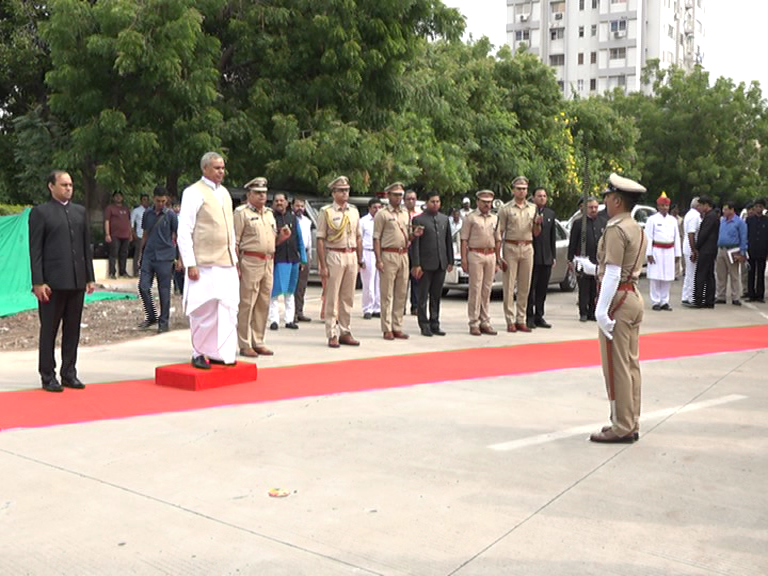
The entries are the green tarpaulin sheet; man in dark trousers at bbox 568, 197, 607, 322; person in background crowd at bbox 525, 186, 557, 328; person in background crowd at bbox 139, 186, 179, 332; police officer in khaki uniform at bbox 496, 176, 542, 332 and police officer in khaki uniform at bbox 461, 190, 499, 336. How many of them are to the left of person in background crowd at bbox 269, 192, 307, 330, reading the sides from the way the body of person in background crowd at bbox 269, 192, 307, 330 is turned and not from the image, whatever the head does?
4

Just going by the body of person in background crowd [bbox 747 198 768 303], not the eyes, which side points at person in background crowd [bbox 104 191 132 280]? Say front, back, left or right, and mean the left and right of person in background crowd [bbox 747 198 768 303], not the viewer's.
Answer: right

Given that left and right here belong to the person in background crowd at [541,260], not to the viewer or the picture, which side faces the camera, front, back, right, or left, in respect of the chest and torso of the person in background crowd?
front

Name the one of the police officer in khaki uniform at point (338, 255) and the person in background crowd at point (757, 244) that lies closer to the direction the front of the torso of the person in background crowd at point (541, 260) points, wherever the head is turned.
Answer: the police officer in khaki uniform

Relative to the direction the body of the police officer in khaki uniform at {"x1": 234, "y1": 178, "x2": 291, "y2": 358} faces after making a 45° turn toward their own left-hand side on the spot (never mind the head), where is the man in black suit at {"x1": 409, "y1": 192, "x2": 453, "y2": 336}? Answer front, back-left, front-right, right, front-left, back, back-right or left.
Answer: front-left

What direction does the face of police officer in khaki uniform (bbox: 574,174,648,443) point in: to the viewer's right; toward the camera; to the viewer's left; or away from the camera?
to the viewer's left

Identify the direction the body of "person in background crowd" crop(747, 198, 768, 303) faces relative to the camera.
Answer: toward the camera

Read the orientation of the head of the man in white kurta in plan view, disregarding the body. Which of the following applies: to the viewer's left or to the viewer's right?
to the viewer's right

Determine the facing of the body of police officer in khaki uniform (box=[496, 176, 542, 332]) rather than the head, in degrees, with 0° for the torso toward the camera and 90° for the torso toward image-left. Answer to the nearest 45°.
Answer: approximately 0°

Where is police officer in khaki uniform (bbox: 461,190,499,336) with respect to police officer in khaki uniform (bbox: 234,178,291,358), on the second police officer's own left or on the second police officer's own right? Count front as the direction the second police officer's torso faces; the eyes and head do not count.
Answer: on the second police officer's own left

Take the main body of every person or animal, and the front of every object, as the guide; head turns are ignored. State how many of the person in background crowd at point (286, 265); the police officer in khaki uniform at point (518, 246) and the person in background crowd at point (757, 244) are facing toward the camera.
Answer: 3

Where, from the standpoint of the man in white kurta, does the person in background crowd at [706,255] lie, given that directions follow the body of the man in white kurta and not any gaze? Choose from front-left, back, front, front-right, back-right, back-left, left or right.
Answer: left

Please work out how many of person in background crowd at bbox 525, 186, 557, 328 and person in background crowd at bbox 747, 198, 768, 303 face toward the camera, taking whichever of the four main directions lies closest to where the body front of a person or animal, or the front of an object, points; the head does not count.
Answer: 2

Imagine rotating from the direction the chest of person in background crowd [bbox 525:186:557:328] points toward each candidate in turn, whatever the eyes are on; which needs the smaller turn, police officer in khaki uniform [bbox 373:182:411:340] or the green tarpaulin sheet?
the police officer in khaki uniform

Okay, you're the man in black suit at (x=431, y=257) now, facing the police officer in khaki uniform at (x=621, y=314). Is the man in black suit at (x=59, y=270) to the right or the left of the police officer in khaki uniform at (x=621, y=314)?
right

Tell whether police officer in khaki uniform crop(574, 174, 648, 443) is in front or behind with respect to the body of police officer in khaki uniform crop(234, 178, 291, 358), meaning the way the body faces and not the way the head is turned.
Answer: in front

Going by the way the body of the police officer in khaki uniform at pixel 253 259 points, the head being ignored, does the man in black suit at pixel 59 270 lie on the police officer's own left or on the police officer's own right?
on the police officer's own right

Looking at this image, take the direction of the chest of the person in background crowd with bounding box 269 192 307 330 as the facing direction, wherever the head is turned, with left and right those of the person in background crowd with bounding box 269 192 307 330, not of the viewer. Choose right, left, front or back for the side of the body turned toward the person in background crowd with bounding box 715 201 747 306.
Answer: left

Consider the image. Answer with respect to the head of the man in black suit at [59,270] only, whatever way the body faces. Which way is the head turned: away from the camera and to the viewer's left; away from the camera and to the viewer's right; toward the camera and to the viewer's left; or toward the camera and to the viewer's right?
toward the camera and to the viewer's right
